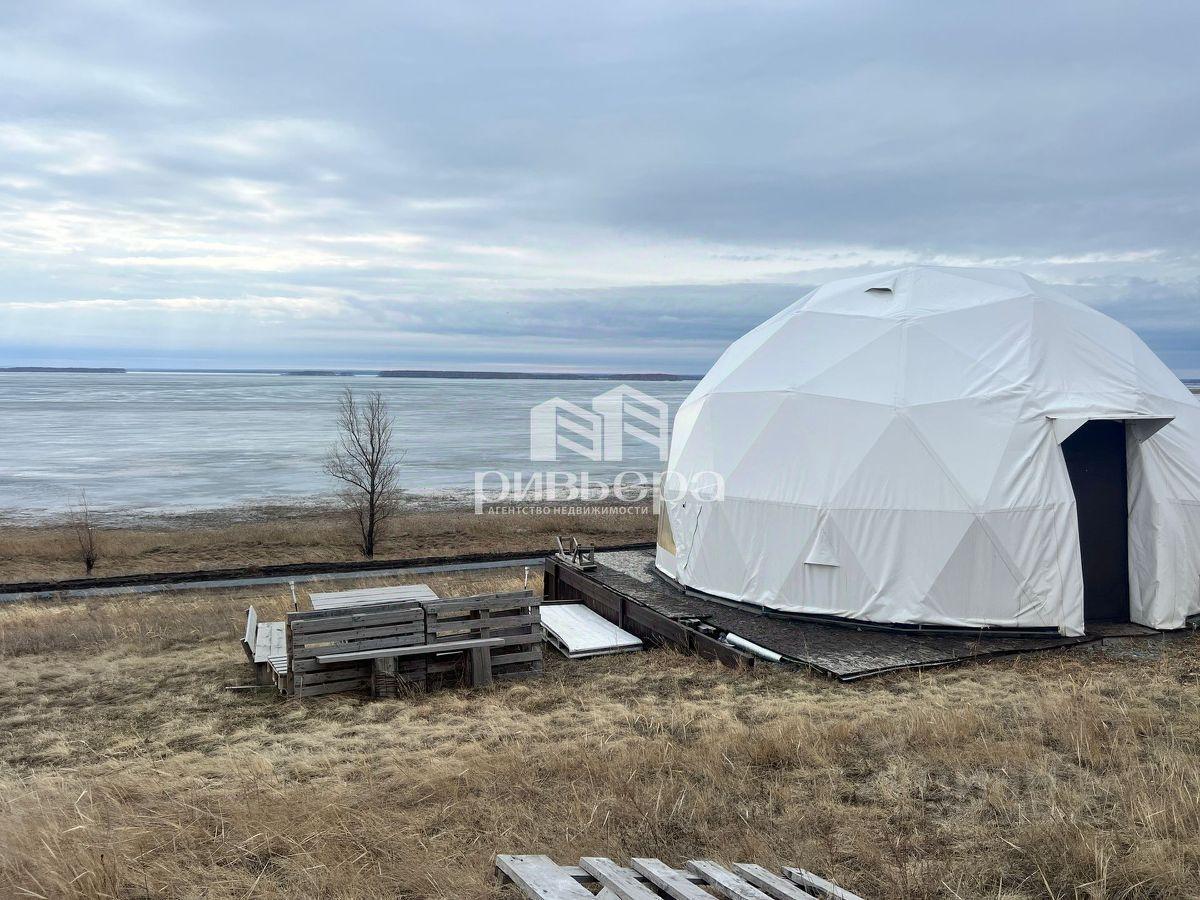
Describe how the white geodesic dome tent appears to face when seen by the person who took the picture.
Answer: facing the viewer and to the right of the viewer

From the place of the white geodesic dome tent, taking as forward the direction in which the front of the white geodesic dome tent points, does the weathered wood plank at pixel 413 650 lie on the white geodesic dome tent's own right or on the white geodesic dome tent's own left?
on the white geodesic dome tent's own right

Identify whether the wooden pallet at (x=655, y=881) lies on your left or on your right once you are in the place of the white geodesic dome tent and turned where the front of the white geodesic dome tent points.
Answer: on your right

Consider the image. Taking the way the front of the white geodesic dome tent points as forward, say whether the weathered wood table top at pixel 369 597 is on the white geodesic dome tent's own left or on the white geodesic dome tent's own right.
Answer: on the white geodesic dome tent's own right

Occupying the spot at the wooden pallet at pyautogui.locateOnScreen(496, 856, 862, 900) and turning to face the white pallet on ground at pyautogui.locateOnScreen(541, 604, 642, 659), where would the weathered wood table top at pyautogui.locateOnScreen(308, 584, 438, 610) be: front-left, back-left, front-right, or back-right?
front-left

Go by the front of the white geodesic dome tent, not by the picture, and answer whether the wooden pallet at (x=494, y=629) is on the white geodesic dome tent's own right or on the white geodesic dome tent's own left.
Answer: on the white geodesic dome tent's own right

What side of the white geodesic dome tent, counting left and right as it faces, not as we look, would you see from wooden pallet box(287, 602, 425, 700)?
right

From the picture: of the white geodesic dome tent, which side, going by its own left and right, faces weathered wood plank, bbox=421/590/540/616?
right

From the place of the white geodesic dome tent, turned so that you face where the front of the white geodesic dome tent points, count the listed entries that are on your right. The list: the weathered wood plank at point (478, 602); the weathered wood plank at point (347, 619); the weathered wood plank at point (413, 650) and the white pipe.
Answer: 4

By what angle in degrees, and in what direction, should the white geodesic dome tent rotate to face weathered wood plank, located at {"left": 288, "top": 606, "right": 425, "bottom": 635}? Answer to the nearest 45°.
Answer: approximately 90° to its right
